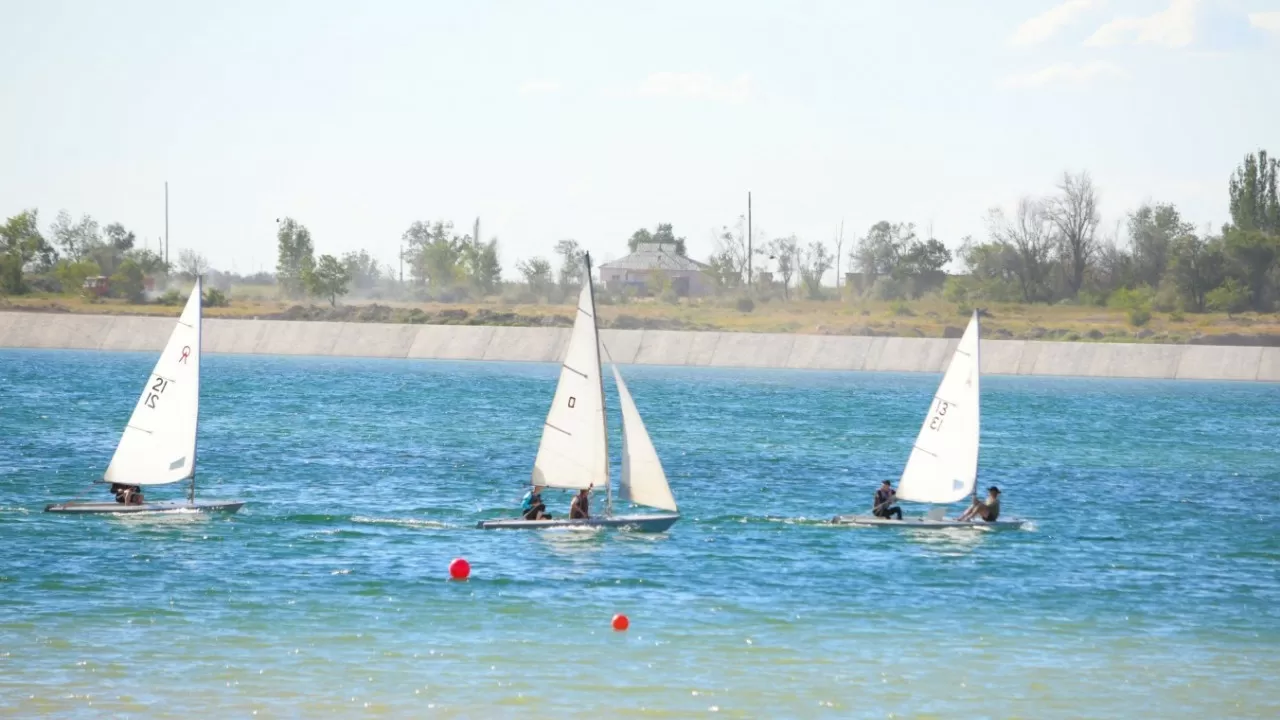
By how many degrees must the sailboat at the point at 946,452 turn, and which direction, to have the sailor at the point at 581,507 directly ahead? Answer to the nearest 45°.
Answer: approximately 135° to its right

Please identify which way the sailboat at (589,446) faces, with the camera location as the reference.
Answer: facing to the right of the viewer

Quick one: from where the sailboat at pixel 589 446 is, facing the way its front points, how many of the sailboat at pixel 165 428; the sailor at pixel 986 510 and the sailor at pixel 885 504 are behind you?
1

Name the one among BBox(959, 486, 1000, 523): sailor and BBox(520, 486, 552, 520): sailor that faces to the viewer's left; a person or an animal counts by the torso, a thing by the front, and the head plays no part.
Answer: BBox(959, 486, 1000, 523): sailor

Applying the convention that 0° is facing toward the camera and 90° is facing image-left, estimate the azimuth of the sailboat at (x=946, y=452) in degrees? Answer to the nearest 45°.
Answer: approximately 270°

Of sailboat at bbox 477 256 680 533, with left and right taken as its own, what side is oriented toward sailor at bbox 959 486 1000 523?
front

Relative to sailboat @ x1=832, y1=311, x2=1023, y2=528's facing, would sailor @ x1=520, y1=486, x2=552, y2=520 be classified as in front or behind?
behind

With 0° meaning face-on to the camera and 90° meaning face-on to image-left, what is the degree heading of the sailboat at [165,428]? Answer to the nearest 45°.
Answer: approximately 270°

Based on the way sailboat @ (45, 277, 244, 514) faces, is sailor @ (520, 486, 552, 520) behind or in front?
in front
